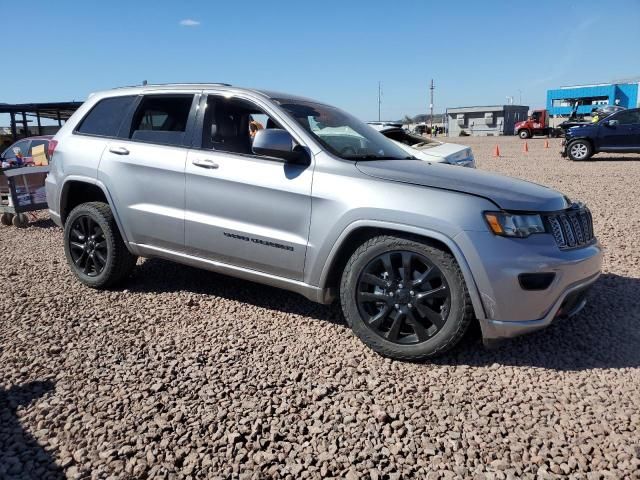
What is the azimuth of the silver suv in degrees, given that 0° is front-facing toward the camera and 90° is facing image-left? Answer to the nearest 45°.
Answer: approximately 315°

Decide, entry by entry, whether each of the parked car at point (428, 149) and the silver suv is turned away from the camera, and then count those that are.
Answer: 0

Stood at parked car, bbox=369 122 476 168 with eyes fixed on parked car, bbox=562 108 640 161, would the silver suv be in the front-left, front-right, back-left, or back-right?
back-right

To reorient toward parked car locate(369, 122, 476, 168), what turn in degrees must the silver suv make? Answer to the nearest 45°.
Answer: approximately 135° to its left

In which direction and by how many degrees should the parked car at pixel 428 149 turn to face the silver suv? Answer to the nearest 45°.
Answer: approximately 45° to its right

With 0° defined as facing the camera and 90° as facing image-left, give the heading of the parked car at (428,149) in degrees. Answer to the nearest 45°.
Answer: approximately 315°

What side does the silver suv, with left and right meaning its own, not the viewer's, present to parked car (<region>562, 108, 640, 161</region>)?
left

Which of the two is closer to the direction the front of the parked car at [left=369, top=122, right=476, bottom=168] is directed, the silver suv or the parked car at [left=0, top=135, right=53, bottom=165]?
the silver suv

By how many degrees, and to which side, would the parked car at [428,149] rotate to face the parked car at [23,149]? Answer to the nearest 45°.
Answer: approximately 135° to its right
